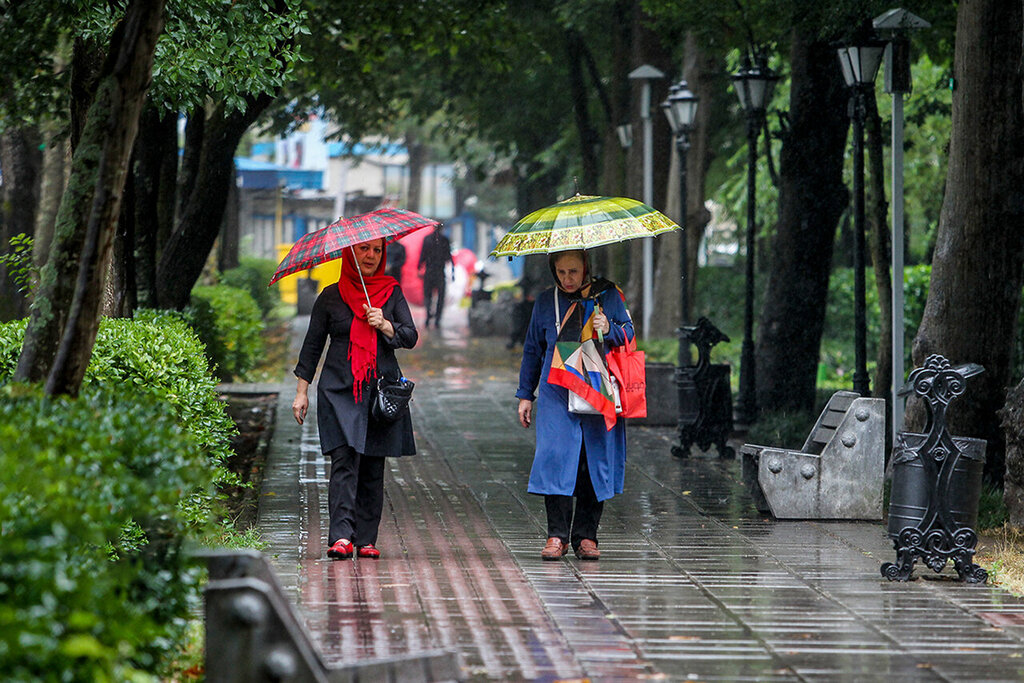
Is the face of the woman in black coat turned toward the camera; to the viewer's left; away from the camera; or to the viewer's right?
toward the camera

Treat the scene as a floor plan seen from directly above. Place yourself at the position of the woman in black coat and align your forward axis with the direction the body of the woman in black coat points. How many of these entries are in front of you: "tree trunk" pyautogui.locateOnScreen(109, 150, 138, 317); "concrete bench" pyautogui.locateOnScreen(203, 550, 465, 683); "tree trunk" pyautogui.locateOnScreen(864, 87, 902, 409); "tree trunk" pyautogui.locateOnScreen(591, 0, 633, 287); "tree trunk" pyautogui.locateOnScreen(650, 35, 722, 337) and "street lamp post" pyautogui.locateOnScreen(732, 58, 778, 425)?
1

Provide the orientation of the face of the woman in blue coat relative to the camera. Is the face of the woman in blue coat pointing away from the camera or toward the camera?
toward the camera

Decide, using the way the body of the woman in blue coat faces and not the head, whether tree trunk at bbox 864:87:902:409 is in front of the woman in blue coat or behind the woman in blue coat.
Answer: behind

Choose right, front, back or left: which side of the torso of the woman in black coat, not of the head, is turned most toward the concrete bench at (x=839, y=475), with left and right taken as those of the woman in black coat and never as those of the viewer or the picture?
left

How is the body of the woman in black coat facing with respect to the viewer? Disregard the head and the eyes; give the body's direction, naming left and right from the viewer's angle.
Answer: facing the viewer

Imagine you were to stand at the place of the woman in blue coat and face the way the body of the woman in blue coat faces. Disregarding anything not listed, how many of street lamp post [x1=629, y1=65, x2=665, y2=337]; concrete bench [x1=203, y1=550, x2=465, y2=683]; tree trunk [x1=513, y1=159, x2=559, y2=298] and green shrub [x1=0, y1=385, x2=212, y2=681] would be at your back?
2

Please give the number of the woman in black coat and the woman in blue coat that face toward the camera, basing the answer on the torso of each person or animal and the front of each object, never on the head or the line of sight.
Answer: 2

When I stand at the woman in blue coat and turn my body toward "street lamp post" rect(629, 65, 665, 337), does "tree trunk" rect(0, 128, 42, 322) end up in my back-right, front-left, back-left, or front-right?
front-left

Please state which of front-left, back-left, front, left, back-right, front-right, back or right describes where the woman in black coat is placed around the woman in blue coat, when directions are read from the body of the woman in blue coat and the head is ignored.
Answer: right

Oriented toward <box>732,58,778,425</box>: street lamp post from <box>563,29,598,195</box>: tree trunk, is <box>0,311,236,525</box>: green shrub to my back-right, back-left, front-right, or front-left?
front-right

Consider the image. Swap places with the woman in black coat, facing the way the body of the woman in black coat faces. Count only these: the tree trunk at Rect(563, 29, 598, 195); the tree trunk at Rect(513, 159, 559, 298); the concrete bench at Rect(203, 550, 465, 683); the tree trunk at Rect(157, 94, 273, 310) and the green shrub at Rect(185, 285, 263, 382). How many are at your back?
4

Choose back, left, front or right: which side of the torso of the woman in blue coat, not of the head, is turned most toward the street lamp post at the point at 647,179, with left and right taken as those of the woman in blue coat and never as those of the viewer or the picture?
back

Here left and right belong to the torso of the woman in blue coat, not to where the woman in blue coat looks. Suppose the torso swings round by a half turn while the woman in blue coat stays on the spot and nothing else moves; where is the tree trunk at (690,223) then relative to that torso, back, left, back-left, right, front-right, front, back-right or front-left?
front

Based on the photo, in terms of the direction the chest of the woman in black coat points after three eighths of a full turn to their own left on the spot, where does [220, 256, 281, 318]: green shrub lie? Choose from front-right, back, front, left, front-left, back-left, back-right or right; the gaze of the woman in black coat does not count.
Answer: front-left

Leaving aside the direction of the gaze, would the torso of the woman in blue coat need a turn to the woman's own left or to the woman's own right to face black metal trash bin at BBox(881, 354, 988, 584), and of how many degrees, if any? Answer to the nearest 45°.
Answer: approximately 90° to the woman's own left

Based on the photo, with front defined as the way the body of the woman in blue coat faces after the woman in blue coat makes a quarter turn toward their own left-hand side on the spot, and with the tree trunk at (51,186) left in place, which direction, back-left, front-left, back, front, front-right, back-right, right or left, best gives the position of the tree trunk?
back-left

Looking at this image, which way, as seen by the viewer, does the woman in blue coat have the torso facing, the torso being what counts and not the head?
toward the camera

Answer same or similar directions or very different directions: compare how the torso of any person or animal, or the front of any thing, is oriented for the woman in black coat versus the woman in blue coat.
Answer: same or similar directions
